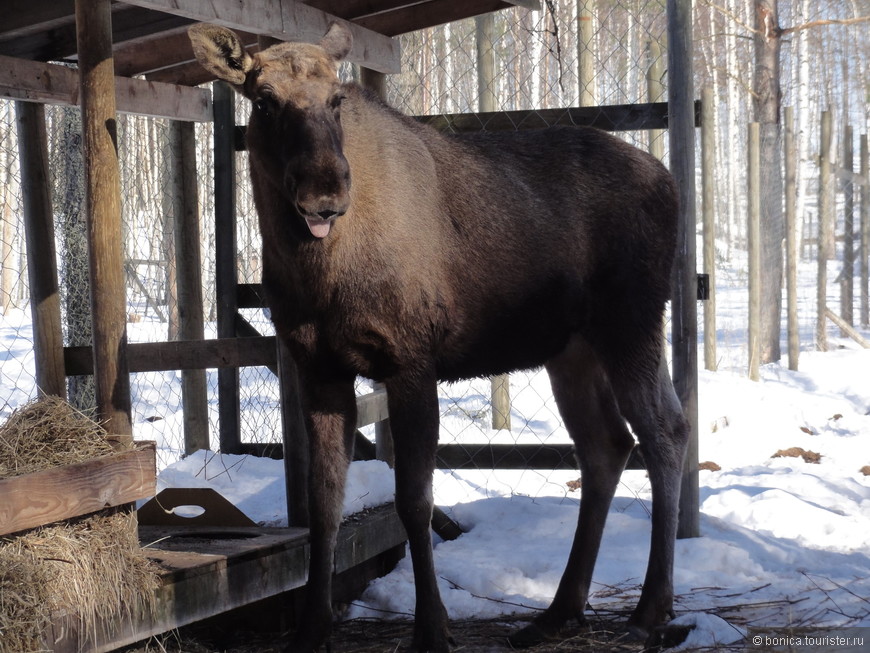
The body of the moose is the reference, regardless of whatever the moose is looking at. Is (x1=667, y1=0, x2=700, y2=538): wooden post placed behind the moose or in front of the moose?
behind

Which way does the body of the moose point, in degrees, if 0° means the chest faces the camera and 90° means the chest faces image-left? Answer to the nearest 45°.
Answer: approximately 45°

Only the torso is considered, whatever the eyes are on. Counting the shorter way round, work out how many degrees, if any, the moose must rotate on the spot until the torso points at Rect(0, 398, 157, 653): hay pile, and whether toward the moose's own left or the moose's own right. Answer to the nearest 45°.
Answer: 0° — it already faces it

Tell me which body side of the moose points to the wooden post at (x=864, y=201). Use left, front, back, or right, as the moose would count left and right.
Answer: back

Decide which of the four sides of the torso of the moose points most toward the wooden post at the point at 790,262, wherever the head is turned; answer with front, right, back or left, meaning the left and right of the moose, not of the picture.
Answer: back

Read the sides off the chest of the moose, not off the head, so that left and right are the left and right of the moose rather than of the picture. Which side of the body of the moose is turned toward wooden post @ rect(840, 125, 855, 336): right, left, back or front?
back

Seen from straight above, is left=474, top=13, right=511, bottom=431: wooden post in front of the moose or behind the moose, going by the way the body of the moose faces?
behind

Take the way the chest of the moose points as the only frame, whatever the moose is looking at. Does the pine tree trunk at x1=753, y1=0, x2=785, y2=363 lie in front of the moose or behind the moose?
behind

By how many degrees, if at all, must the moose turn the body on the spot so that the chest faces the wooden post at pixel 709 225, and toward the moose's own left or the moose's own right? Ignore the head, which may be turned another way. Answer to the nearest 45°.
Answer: approximately 180°

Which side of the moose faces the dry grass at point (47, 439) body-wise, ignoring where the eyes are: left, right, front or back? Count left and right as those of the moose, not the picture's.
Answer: front
